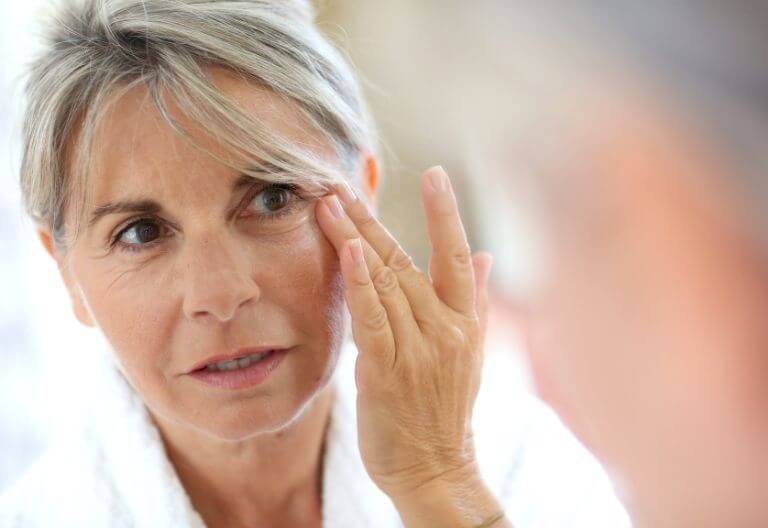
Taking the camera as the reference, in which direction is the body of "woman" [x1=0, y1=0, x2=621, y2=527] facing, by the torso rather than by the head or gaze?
toward the camera
